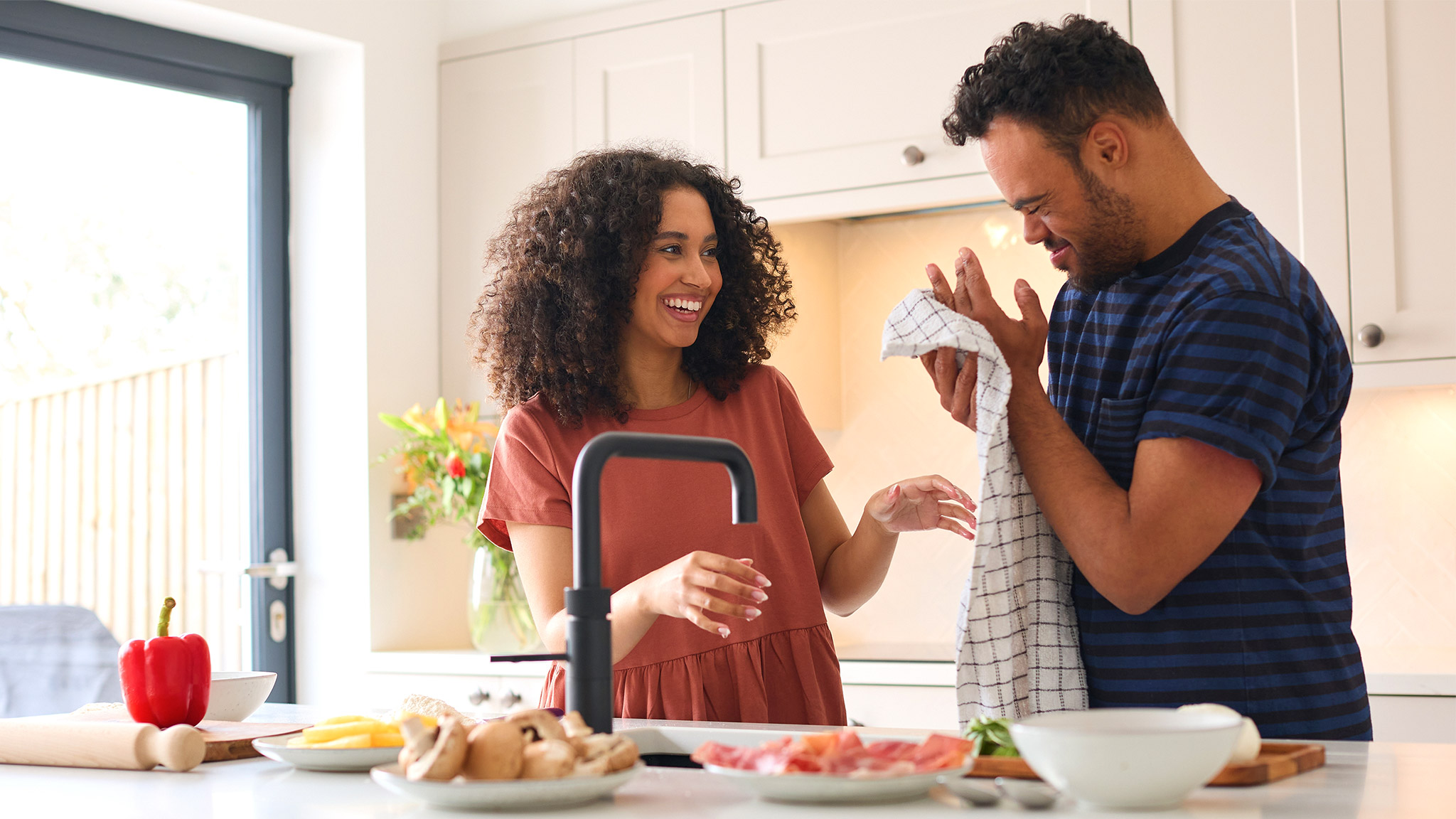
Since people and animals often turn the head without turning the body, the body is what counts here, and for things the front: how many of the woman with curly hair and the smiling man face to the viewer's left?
1

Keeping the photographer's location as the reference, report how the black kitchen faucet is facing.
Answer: facing to the right of the viewer

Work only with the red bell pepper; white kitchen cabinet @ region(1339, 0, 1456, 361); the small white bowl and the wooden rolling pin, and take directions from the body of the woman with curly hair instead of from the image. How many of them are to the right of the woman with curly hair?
3

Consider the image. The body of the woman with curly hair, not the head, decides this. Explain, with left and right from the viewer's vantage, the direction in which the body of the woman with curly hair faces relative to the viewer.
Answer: facing the viewer and to the right of the viewer

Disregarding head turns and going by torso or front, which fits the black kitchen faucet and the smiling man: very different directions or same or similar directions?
very different directions

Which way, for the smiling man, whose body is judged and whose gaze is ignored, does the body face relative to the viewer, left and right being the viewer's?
facing to the left of the viewer

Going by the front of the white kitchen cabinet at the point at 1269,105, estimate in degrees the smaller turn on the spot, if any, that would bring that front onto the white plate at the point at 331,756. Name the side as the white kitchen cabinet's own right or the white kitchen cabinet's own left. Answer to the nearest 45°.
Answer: approximately 45° to the white kitchen cabinet's own right

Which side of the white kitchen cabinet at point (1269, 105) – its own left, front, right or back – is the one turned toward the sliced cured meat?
front

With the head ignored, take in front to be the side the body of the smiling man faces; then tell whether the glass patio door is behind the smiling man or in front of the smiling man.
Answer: in front

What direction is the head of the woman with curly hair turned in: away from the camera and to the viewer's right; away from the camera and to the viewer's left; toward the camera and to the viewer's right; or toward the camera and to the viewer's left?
toward the camera and to the viewer's right

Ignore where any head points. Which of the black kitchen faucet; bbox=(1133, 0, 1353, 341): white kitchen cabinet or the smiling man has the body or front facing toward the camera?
the white kitchen cabinet

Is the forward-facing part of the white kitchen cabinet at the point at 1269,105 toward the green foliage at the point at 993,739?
yes

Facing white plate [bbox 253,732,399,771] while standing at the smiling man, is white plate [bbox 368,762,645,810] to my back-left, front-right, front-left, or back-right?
front-left

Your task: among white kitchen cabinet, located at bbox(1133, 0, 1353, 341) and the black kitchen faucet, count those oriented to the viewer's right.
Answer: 1

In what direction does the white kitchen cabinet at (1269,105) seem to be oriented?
toward the camera

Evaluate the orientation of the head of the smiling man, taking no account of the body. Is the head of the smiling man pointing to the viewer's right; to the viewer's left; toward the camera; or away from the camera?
to the viewer's left

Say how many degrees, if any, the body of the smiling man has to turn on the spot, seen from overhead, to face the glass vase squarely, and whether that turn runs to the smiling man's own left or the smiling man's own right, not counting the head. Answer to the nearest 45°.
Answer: approximately 45° to the smiling man's own right
